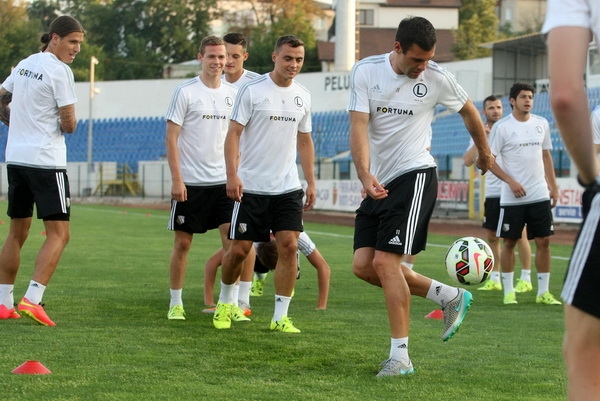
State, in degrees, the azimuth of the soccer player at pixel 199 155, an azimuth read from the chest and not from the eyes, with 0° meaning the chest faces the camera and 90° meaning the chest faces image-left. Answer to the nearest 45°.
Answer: approximately 315°

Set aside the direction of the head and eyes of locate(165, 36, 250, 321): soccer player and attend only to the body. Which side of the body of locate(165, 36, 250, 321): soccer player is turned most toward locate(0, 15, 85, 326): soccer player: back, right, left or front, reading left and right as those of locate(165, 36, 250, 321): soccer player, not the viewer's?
right

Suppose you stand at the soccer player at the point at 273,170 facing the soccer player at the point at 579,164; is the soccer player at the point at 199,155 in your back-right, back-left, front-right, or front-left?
back-right

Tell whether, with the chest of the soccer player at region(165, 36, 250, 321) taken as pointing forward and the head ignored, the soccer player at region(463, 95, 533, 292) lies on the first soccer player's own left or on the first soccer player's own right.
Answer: on the first soccer player's own left
